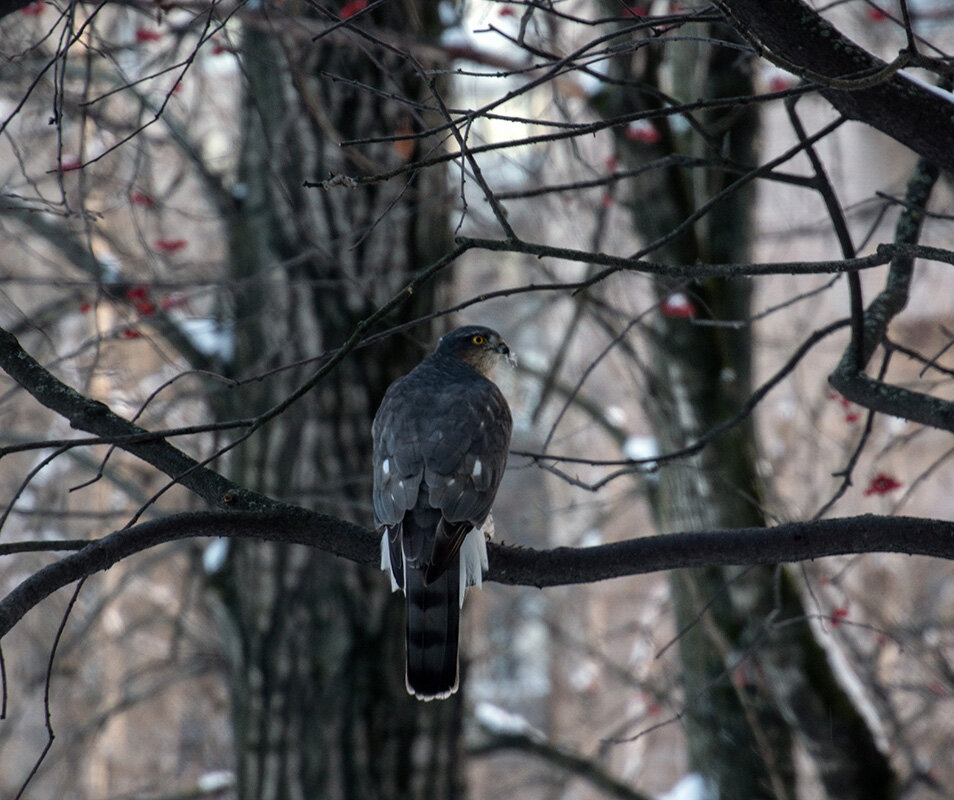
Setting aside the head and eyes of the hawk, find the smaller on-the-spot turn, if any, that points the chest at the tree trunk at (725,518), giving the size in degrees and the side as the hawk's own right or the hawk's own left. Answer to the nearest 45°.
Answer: approximately 45° to the hawk's own right

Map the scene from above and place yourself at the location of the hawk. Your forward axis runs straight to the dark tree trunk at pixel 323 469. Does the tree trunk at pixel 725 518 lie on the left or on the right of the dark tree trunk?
right

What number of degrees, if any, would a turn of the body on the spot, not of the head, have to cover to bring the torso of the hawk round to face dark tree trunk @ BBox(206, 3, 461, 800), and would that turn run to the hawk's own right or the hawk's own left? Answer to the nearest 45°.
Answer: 0° — it already faces it

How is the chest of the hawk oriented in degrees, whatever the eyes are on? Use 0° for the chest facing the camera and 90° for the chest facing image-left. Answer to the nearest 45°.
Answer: approximately 180°
